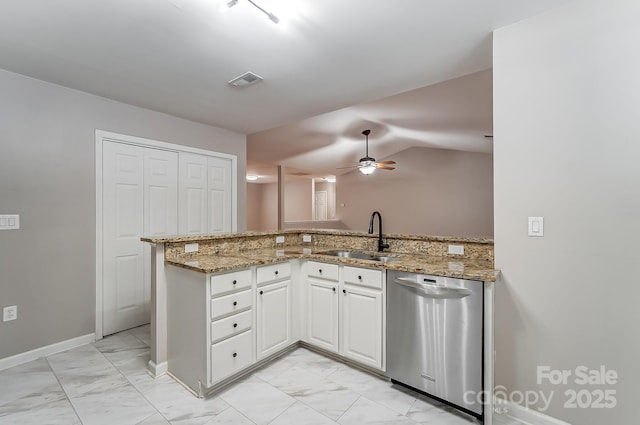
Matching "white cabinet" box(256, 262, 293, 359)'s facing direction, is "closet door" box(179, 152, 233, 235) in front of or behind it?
behind

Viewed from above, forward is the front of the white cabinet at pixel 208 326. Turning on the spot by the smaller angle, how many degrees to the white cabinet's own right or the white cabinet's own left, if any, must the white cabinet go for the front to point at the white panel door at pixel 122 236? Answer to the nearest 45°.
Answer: approximately 180°

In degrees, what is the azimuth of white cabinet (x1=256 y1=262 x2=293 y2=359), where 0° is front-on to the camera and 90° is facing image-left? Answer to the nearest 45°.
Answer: approximately 315°

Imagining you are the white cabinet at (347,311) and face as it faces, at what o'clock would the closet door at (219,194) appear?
The closet door is roughly at 3 o'clock from the white cabinet.

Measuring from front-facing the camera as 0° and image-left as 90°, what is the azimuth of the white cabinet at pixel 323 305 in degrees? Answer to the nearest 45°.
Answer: approximately 45°

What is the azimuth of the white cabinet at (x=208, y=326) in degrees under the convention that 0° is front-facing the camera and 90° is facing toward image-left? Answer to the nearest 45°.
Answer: approximately 315°

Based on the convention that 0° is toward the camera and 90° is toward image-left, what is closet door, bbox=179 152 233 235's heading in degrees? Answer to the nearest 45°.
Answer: approximately 315°
